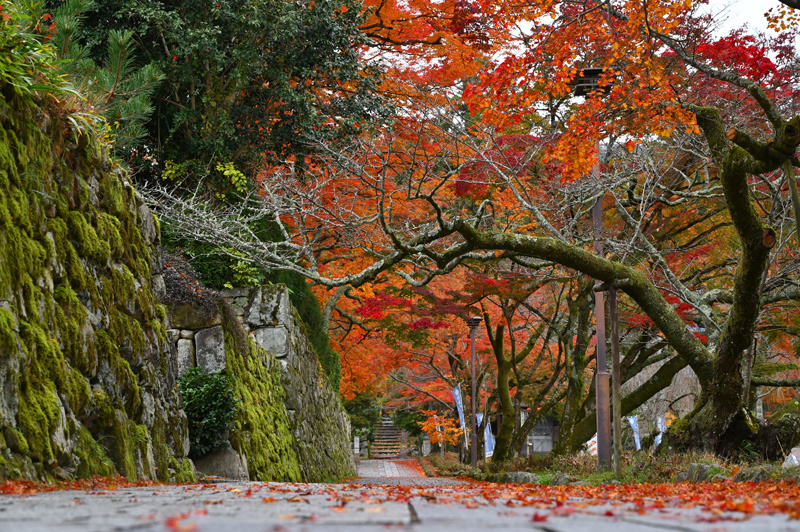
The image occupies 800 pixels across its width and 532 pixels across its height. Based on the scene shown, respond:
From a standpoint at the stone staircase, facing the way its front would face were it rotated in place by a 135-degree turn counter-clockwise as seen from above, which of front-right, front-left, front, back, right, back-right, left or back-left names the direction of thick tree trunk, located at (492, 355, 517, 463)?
back-right

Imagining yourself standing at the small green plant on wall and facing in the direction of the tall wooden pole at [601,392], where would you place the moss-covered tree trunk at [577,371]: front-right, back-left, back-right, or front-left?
front-left

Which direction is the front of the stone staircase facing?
toward the camera

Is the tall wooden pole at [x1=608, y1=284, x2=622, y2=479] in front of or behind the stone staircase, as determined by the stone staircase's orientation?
in front

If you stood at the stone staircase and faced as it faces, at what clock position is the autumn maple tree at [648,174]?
The autumn maple tree is roughly at 12 o'clock from the stone staircase.

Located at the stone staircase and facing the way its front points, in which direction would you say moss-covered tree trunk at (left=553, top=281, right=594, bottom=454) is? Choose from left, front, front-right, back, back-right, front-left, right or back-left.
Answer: front

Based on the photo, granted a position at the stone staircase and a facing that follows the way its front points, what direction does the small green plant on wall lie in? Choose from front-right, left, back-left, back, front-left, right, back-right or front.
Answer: front

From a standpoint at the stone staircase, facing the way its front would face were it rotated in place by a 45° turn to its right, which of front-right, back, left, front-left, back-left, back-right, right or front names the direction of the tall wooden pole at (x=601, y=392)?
front-left

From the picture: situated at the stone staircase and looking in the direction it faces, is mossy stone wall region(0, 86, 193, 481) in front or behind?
in front

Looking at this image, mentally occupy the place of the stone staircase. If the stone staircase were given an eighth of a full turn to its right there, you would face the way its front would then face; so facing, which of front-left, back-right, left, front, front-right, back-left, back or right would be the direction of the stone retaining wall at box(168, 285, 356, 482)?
front-left
